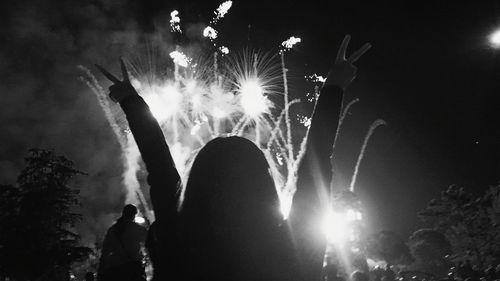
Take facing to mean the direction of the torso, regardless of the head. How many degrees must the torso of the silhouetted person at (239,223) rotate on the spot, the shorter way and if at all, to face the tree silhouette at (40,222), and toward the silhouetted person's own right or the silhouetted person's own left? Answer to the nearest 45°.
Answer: approximately 45° to the silhouetted person's own left

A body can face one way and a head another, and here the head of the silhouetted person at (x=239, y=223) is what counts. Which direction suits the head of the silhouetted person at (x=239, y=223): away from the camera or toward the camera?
away from the camera

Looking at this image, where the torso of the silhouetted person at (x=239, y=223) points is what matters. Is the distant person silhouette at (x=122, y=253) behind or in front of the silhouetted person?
in front

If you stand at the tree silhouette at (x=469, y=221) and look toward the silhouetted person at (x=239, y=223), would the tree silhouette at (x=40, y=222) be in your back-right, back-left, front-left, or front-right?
front-right

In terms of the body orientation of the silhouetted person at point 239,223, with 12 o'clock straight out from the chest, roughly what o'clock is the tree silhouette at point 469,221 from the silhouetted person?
The tree silhouette is roughly at 1 o'clock from the silhouetted person.

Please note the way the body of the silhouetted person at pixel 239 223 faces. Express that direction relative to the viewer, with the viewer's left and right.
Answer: facing away from the viewer
